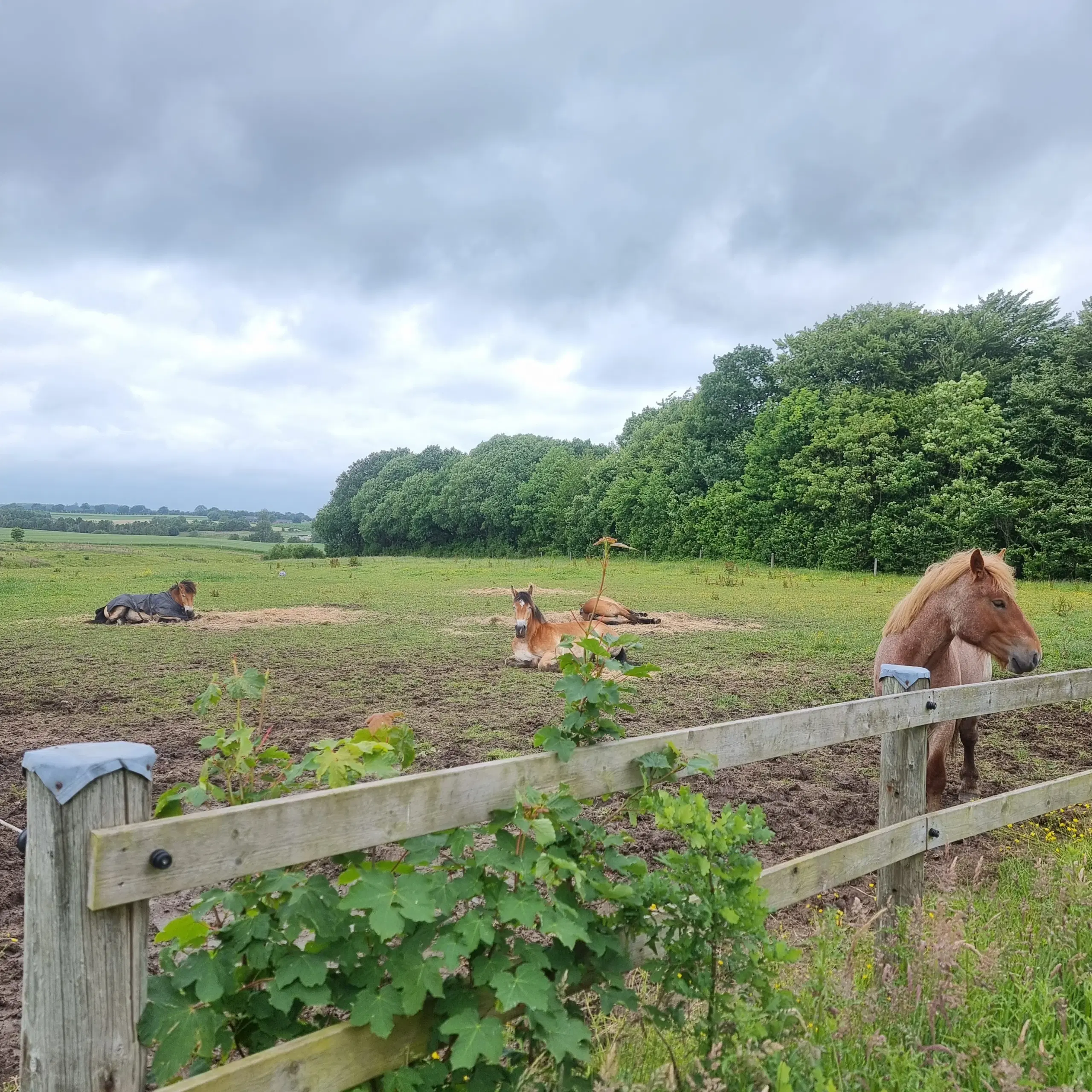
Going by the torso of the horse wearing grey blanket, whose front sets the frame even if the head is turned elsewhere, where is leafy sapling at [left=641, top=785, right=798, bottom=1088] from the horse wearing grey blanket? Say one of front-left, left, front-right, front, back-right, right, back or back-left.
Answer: right

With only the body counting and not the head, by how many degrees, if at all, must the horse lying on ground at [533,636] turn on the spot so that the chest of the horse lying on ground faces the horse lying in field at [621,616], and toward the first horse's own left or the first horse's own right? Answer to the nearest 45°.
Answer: approximately 135° to the first horse's own right

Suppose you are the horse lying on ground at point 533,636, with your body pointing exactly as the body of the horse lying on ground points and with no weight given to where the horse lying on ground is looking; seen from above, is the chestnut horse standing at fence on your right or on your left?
on your left

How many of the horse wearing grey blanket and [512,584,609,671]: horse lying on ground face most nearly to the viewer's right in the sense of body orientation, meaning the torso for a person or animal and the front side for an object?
1

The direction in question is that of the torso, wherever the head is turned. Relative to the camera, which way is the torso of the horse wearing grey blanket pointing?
to the viewer's right

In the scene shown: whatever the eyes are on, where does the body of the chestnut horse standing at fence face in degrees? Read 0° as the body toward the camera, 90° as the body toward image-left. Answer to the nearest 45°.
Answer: approximately 315°

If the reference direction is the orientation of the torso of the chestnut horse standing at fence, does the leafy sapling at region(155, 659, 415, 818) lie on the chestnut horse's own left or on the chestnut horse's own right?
on the chestnut horse's own right

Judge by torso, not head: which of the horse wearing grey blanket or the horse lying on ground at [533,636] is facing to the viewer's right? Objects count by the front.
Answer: the horse wearing grey blanket

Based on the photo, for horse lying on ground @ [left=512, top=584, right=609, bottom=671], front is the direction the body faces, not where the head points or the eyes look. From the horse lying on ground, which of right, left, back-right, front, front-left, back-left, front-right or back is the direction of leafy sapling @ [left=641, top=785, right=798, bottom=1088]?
front-left

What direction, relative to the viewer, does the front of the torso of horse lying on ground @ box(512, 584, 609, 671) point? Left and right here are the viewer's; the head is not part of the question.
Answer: facing the viewer and to the left of the viewer

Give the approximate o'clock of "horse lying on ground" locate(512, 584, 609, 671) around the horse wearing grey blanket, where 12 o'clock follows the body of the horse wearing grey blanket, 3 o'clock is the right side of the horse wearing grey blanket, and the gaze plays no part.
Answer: The horse lying on ground is roughly at 2 o'clock from the horse wearing grey blanket.
